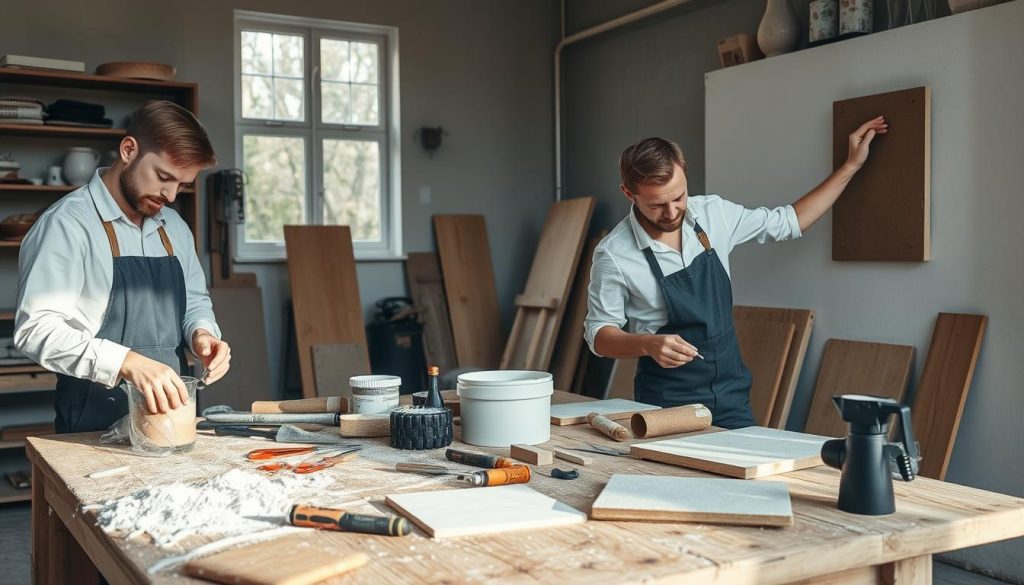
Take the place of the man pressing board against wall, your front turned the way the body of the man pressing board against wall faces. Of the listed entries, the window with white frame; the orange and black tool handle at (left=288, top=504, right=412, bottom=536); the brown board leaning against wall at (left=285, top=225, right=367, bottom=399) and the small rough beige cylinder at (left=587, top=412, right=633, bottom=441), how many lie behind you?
2

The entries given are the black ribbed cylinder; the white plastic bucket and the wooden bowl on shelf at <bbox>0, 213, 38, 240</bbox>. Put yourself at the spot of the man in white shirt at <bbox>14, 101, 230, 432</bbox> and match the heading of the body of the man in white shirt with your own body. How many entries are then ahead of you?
2

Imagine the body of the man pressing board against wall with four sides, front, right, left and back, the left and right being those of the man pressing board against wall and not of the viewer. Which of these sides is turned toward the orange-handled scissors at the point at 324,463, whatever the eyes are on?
right

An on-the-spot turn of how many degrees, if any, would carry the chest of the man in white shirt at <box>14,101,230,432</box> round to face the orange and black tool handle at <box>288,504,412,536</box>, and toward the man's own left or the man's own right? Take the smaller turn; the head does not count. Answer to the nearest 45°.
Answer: approximately 45° to the man's own right

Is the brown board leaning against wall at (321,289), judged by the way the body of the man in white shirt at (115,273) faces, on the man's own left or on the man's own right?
on the man's own left

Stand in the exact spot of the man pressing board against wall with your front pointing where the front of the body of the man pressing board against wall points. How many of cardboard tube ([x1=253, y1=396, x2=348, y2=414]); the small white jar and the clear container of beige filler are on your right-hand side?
3

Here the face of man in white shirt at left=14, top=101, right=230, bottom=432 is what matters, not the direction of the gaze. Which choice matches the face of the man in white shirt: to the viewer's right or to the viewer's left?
to the viewer's right

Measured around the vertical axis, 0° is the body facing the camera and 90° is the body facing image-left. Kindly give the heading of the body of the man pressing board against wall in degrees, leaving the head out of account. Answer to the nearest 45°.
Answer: approximately 315°

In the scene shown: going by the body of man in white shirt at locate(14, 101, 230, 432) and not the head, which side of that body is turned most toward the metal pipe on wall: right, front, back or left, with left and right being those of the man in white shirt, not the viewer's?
left

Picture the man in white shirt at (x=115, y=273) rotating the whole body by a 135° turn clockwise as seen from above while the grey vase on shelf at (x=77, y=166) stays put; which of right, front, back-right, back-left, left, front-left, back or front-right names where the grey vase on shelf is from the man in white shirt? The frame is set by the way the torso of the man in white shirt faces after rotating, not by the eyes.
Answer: right

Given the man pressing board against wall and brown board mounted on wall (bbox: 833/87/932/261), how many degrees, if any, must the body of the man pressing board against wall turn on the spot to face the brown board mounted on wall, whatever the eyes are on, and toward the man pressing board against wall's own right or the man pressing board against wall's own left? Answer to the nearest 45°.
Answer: approximately 90° to the man pressing board against wall's own left

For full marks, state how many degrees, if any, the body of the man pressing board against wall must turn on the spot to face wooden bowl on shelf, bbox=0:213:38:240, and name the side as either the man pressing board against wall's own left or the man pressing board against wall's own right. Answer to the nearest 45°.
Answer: approximately 135° to the man pressing board against wall's own right

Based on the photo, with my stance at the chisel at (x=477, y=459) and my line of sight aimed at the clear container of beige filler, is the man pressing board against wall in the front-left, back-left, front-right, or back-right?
back-right
